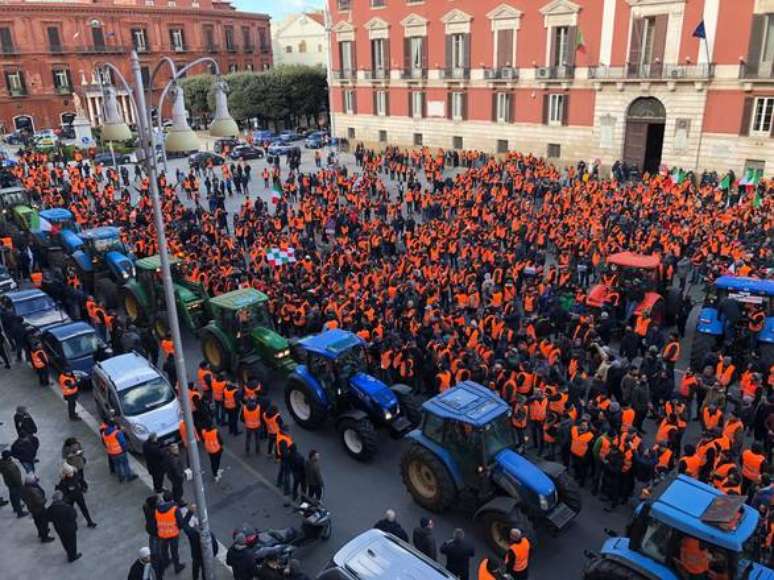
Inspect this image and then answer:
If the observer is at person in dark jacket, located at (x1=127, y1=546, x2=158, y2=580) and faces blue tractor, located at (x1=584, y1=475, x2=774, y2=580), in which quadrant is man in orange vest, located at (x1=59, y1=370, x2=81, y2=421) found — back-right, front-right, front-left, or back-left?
back-left

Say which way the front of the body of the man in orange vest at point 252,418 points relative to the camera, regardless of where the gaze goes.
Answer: away from the camera

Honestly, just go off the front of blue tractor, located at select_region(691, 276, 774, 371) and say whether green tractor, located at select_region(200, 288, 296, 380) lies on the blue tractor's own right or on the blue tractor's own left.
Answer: on the blue tractor's own left

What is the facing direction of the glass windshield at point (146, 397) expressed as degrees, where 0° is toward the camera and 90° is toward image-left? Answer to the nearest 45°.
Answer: approximately 315°

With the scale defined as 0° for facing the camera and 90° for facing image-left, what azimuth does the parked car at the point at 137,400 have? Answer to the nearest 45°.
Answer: approximately 315°

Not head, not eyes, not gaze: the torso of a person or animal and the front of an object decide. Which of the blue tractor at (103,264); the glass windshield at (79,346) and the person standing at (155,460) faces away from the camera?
the person standing

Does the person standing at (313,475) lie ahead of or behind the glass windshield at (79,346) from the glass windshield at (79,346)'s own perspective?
ahead

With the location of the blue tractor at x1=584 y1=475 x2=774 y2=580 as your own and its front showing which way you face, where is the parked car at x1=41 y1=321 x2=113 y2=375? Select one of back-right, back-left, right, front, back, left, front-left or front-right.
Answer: back-right

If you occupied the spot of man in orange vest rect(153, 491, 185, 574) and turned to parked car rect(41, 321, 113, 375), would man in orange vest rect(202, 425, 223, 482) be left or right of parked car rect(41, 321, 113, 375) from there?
right

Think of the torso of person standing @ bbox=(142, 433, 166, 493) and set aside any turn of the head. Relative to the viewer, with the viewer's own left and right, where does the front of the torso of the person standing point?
facing away from the viewer

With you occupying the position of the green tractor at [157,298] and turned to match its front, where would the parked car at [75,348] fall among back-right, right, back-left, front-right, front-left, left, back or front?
right

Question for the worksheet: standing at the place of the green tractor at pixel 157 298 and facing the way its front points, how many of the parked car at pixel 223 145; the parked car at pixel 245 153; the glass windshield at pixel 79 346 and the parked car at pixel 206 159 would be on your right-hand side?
1

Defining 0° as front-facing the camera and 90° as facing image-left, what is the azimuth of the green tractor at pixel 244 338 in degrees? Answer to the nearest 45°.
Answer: approximately 315°

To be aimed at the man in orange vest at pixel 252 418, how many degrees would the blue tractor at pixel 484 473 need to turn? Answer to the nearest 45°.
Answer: approximately 135° to its right

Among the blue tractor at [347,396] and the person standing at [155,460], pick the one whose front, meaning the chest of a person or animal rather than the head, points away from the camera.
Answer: the person standing

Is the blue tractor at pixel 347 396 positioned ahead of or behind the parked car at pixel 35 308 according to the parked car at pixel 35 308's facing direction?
ahead
